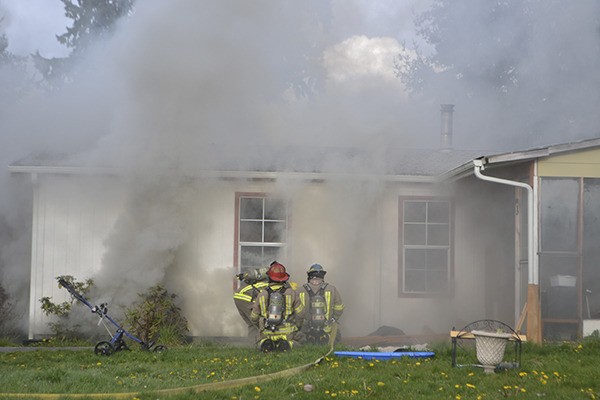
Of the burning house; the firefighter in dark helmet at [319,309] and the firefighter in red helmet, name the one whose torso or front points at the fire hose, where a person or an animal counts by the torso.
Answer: the burning house

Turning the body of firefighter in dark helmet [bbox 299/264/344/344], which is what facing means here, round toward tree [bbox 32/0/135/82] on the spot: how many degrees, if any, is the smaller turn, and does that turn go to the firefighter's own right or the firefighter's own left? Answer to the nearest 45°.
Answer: approximately 45° to the firefighter's own left

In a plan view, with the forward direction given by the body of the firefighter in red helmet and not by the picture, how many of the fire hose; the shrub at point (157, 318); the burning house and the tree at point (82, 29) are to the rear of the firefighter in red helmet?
1

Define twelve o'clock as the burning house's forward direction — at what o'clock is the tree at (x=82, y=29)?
The tree is roughly at 5 o'clock from the burning house.

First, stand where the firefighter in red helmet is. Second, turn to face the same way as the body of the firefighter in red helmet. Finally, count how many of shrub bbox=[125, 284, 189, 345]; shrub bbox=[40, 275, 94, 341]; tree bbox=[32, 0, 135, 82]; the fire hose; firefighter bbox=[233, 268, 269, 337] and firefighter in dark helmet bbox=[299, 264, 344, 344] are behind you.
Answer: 1

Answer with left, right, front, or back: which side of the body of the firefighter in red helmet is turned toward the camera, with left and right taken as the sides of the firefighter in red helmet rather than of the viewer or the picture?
back

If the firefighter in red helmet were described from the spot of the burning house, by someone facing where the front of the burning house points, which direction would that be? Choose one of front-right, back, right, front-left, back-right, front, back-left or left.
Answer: front

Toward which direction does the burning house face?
toward the camera

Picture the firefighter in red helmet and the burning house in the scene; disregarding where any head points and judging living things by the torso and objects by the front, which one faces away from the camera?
the firefighter in red helmet

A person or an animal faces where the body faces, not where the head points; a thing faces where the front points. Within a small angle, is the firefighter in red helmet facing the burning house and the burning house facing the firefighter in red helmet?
yes

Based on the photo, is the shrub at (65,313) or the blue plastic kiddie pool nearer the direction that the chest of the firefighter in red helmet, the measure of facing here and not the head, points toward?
the shrub

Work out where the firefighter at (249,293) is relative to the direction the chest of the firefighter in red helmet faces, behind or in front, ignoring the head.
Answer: in front

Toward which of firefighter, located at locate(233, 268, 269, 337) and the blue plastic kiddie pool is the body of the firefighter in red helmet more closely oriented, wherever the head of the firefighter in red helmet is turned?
the firefighter

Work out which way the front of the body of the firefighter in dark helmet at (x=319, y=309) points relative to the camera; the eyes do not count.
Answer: away from the camera

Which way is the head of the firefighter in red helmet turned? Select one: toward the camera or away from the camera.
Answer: away from the camera
